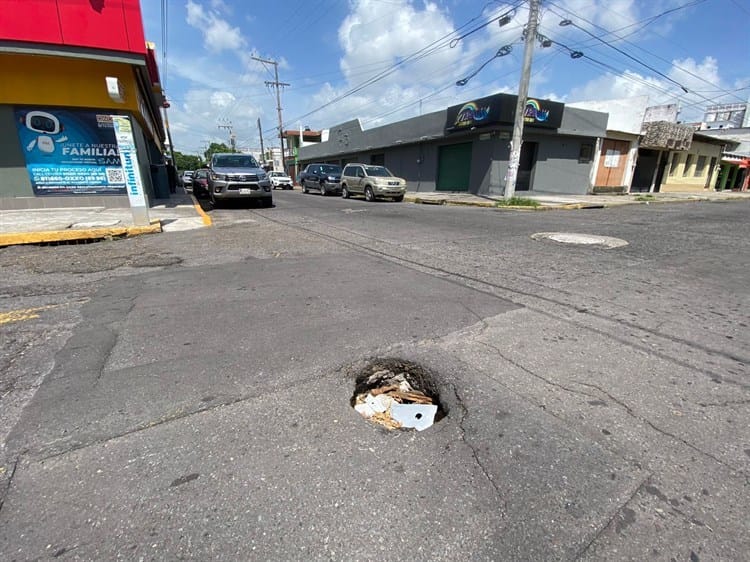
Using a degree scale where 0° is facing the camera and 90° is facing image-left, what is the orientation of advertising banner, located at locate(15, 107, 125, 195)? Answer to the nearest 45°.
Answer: approximately 0°

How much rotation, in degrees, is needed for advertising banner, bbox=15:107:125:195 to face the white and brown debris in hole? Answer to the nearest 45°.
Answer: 0° — it already faces it

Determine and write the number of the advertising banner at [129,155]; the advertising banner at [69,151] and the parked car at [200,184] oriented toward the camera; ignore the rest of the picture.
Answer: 3

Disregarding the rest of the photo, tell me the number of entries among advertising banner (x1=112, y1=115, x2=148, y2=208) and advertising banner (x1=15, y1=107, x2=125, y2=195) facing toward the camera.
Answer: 2

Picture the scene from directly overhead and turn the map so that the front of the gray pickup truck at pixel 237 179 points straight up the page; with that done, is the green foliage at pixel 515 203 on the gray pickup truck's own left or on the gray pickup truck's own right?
on the gray pickup truck's own left

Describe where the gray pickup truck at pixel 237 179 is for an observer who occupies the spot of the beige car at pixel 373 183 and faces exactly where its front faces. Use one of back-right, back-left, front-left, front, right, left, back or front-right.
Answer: right

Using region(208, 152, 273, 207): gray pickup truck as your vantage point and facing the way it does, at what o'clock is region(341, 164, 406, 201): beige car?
The beige car is roughly at 8 o'clock from the gray pickup truck.

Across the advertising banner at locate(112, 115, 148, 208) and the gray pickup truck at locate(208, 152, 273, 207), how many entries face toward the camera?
2

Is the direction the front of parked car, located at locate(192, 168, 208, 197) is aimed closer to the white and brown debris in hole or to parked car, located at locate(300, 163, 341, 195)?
the white and brown debris in hole

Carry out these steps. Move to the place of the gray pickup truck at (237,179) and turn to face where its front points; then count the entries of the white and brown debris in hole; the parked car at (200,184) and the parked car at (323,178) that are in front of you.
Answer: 1
